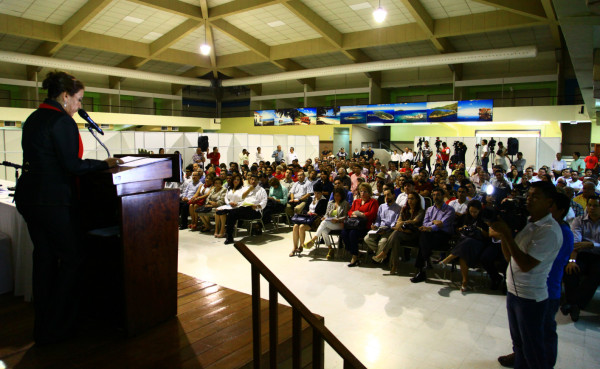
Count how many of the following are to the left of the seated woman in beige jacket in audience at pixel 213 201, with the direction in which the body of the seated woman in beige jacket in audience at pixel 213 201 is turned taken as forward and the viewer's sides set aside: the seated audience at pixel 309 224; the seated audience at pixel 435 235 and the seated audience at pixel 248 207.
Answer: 3

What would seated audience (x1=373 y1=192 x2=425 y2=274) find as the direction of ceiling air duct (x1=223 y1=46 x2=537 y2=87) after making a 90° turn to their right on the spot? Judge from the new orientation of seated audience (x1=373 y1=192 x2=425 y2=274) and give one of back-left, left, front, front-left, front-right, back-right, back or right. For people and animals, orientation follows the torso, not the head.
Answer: front-right

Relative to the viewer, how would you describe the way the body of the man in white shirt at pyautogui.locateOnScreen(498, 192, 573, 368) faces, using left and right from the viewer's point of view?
facing to the left of the viewer

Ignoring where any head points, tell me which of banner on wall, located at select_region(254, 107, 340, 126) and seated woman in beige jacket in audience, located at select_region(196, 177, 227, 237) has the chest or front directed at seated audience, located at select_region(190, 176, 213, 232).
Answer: the banner on wall

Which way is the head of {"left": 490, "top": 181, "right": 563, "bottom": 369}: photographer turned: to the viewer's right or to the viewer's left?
to the viewer's left

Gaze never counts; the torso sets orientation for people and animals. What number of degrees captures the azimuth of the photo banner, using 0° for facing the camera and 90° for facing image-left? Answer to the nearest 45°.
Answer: approximately 0°

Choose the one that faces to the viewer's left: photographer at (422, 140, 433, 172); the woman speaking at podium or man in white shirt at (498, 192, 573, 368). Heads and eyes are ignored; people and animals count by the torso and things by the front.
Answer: the man in white shirt

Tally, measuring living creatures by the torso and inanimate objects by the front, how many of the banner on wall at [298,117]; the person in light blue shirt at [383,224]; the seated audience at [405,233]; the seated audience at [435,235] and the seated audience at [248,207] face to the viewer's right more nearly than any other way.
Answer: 0

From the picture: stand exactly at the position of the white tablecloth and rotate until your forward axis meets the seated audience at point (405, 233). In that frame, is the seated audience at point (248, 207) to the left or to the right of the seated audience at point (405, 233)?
left

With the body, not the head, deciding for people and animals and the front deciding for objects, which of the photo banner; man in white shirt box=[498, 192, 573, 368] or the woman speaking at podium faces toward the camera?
the photo banner

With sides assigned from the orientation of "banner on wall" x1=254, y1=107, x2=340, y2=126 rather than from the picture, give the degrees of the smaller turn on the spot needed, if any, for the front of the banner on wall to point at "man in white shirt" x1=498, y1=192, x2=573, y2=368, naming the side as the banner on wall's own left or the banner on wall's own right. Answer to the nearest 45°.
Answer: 0° — it already faces them

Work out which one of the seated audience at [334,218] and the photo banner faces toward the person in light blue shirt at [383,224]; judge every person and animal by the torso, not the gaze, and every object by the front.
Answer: the photo banner

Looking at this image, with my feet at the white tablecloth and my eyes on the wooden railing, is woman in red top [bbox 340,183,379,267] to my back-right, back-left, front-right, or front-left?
front-left
